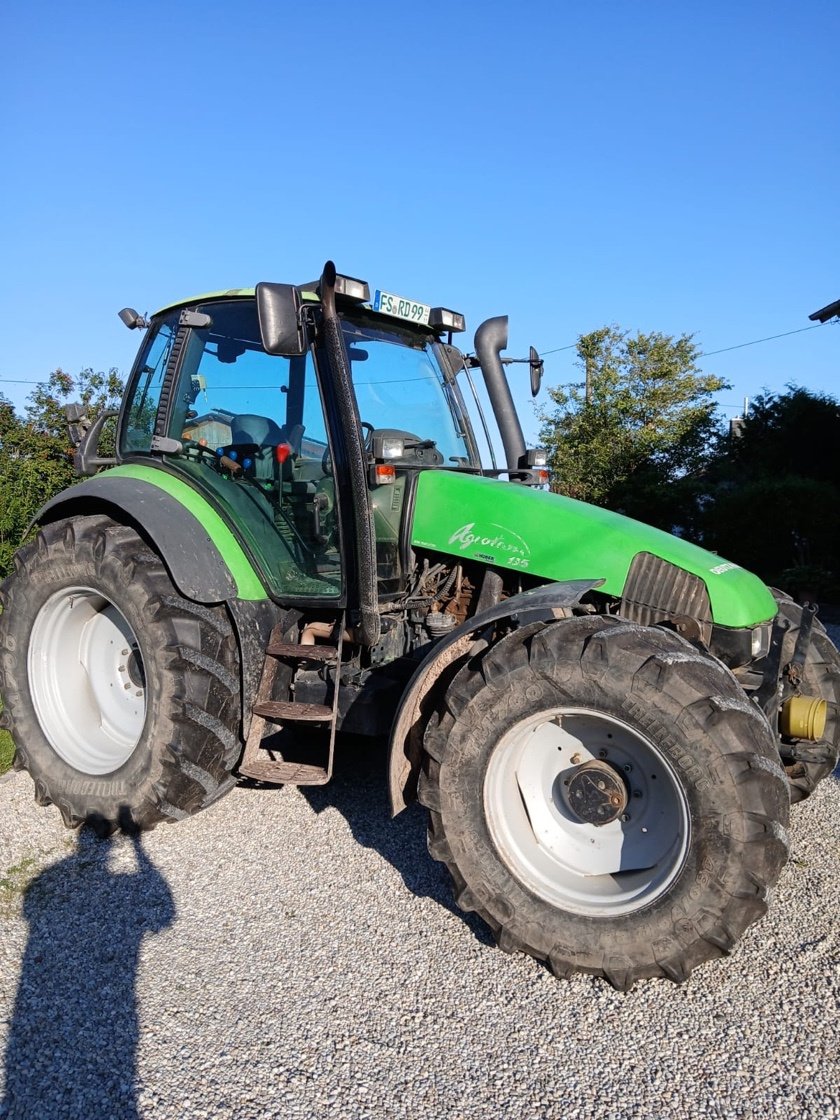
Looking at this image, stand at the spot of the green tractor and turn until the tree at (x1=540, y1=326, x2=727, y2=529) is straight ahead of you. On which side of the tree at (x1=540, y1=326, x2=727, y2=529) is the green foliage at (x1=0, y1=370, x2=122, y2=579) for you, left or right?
left

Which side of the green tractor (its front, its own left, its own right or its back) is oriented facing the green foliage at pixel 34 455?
back

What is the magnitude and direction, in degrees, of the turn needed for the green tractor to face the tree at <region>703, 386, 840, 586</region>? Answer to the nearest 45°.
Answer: approximately 90° to its left

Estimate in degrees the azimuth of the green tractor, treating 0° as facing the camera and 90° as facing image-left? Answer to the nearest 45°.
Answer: approximately 315°

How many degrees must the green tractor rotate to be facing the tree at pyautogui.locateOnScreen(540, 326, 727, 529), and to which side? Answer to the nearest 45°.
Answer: approximately 135° to its left
